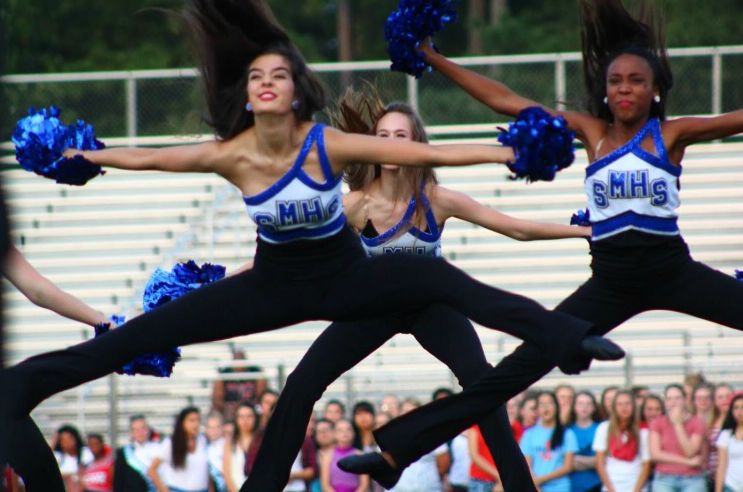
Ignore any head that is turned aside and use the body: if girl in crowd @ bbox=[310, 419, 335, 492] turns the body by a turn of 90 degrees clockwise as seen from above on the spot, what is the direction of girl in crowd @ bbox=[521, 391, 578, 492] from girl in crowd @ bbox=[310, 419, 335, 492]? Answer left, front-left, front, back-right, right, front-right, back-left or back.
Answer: back

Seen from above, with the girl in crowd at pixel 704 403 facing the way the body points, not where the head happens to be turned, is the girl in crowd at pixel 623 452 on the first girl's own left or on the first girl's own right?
on the first girl's own right

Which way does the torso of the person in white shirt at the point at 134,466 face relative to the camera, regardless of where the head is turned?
toward the camera

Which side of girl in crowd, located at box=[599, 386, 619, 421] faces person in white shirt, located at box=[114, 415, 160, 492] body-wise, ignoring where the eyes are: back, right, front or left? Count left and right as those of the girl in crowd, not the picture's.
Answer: right

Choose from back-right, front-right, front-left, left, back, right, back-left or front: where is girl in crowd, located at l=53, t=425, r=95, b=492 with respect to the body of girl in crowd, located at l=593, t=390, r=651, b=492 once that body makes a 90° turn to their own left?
back

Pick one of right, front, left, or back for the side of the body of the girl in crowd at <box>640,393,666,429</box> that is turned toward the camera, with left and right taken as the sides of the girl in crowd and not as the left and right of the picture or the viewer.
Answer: front

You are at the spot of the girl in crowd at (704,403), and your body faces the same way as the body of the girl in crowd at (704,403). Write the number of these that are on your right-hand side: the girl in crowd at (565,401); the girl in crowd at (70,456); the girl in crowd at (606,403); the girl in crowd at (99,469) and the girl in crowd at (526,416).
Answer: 5

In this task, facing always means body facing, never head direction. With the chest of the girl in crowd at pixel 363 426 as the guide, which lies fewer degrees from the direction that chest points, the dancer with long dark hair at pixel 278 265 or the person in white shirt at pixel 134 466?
the dancer with long dark hair

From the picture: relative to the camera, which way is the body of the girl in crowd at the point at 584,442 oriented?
toward the camera

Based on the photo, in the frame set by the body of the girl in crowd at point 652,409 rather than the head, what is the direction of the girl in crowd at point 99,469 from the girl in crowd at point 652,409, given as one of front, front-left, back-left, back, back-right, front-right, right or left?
right

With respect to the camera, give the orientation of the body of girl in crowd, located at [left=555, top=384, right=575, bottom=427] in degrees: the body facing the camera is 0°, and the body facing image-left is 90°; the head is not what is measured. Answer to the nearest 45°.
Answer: approximately 0°
